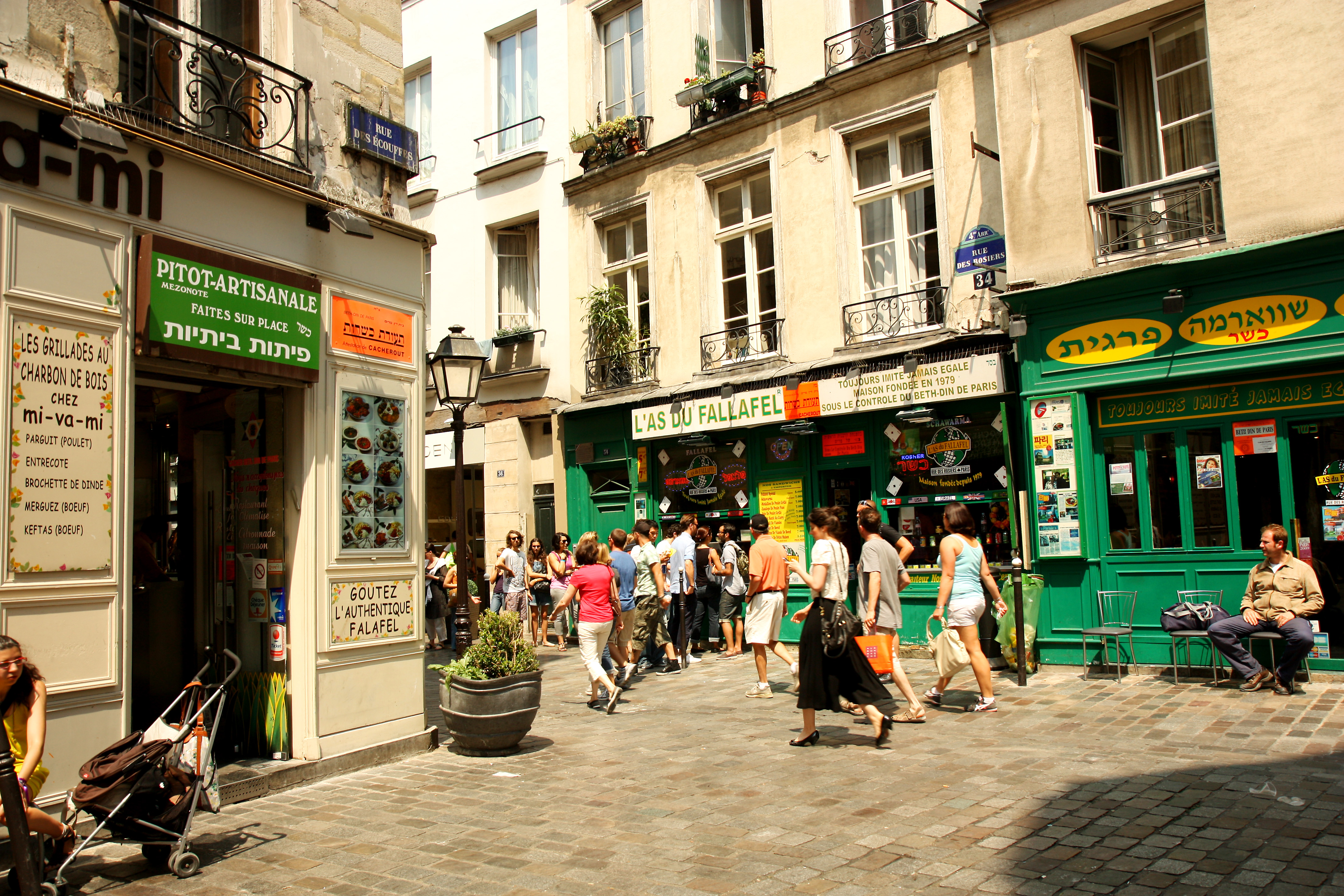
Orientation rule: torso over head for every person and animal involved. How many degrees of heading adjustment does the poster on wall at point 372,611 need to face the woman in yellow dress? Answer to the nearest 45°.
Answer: approximately 90° to its right

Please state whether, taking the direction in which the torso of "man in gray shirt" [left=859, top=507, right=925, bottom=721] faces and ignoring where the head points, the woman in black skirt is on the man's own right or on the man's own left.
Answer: on the man's own left

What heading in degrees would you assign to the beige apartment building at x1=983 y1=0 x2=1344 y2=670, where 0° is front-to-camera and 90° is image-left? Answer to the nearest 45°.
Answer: approximately 45°

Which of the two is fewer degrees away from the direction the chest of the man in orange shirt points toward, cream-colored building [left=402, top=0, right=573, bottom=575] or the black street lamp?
the cream-colored building

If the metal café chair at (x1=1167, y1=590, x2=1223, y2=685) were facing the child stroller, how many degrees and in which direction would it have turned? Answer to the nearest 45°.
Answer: approximately 45° to its right

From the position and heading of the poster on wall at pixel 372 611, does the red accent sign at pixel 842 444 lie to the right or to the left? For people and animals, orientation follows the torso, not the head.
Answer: on its left

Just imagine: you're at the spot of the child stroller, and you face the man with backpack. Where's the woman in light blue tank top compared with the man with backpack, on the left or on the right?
right
